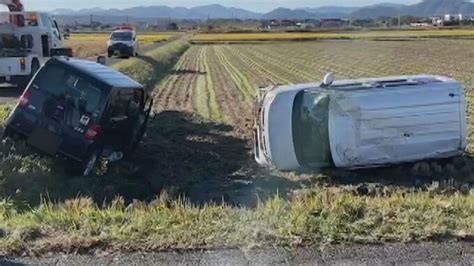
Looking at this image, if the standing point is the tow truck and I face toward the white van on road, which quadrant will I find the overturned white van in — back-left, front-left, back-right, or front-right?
back-right

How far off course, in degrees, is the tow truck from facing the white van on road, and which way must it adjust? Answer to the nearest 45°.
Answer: approximately 45° to its left

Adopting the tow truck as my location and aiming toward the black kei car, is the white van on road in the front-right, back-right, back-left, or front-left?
back-left
